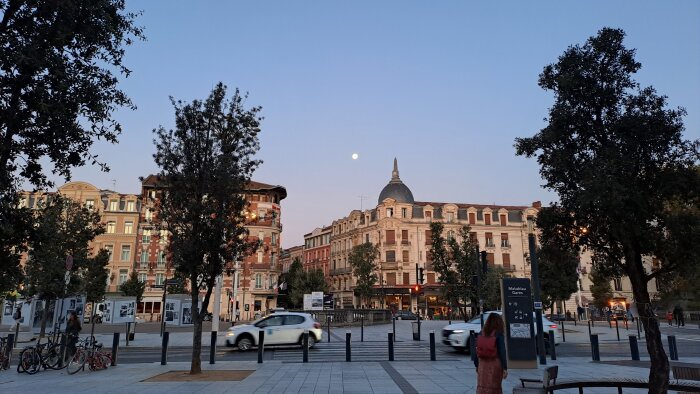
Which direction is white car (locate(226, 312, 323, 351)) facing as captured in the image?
to the viewer's left

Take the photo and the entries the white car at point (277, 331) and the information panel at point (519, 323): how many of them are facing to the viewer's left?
1

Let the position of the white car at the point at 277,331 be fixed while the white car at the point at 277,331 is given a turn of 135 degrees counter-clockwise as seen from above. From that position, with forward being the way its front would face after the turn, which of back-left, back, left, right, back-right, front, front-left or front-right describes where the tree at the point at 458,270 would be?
left

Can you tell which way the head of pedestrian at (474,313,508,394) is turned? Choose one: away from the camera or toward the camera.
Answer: away from the camera

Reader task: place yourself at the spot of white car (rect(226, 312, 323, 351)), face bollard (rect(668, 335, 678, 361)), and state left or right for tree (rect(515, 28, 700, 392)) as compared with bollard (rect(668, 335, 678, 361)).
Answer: right

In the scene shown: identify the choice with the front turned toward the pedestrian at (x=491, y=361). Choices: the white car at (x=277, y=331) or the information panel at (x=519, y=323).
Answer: the information panel

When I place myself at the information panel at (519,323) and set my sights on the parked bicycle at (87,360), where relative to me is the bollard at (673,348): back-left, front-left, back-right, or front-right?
back-right

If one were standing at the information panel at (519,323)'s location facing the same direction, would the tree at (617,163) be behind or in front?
in front

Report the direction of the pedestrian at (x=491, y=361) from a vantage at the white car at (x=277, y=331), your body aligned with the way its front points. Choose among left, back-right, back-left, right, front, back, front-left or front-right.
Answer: left

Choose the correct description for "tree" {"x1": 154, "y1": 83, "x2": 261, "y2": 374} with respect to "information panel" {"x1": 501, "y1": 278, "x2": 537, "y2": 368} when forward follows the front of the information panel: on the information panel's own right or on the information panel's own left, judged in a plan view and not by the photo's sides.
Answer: on the information panel's own right

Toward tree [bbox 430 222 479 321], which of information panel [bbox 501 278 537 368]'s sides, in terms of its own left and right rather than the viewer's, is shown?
back
